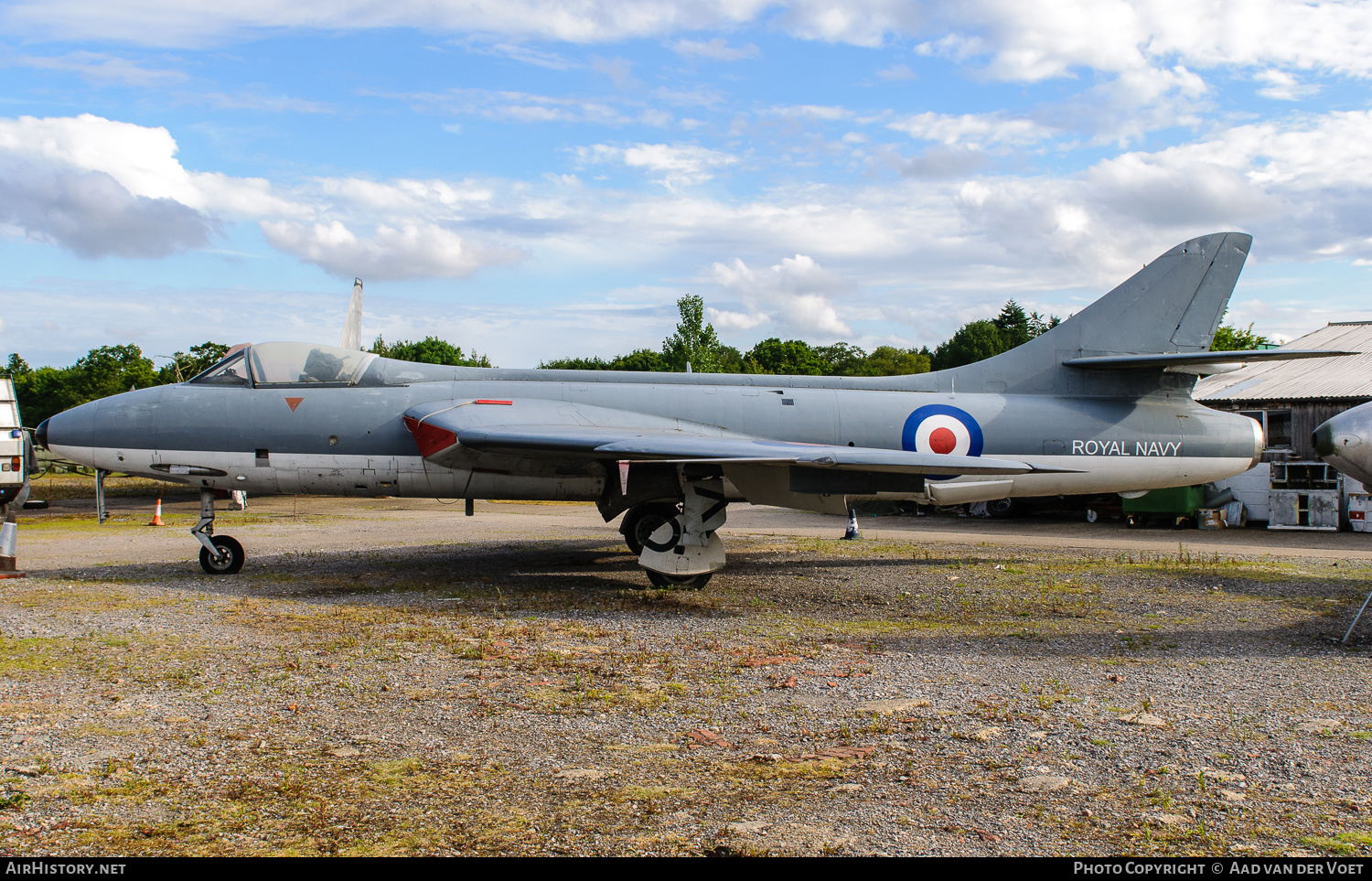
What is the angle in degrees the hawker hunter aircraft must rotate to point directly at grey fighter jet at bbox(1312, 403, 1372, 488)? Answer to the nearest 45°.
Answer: approximately 135° to its left

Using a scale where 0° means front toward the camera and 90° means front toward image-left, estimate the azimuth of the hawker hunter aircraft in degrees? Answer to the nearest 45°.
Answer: approximately 90°

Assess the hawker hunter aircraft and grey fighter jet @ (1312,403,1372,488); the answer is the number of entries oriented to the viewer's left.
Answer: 2

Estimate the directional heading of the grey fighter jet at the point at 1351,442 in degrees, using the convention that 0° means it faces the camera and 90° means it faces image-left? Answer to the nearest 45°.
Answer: approximately 90°

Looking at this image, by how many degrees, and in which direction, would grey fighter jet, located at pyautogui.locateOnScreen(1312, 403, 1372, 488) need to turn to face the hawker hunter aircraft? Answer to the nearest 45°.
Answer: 0° — it already faces it
